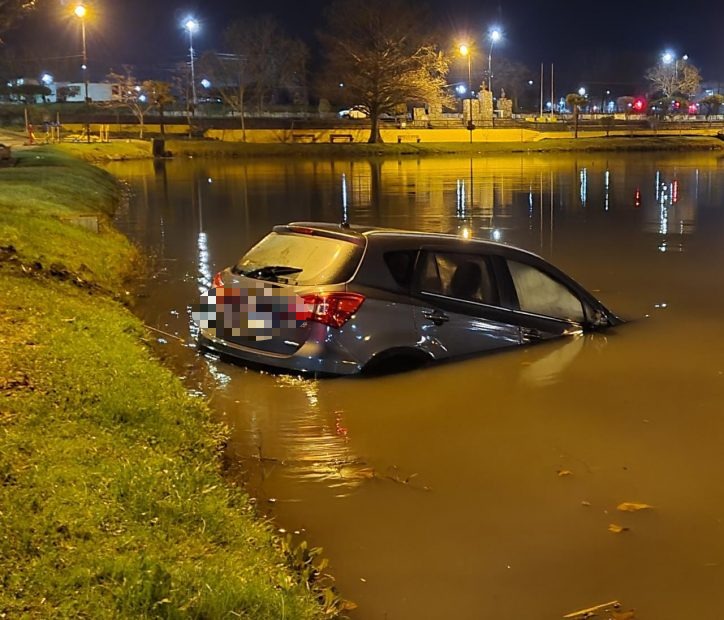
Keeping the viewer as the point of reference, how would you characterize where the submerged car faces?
facing away from the viewer and to the right of the viewer

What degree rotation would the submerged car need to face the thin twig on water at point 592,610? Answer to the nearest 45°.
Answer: approximately 135° to its right

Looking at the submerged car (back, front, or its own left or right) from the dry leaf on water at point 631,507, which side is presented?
right

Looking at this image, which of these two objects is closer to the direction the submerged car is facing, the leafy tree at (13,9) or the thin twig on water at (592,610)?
the leafy tree

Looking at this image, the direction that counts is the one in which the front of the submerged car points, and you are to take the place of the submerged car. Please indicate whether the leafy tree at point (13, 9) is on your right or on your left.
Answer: on your left
